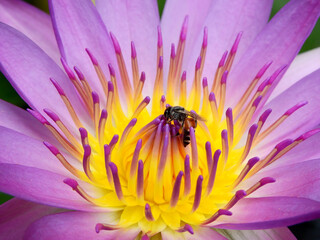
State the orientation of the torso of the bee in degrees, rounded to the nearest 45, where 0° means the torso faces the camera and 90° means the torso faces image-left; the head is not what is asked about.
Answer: approximately 90°
